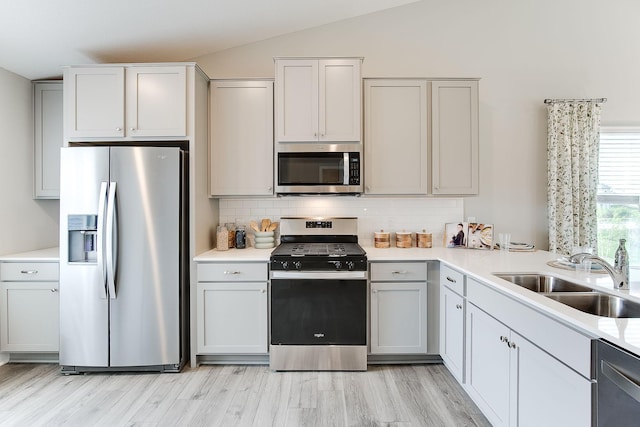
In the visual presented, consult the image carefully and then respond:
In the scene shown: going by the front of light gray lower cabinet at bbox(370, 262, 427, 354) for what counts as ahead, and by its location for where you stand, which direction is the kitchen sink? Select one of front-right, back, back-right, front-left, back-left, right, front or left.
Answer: front-left

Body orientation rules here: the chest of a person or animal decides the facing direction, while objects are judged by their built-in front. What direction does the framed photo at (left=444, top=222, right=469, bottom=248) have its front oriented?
toward the camera

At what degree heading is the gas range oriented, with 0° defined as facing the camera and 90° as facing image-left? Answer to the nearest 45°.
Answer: approximately 0°

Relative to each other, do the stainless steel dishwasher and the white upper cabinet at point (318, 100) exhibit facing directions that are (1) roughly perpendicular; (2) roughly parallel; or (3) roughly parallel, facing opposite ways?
roughly perpendicular

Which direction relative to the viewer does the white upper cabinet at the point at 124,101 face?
toward the camera

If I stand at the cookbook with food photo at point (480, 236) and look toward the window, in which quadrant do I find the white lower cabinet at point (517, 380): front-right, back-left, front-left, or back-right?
back-right

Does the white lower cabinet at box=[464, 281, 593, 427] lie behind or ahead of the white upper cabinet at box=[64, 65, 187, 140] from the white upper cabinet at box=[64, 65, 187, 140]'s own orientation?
ahead

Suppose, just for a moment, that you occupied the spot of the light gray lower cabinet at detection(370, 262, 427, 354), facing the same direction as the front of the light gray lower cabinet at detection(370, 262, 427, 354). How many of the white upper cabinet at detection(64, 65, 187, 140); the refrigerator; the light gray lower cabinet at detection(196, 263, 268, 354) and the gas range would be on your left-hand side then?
0

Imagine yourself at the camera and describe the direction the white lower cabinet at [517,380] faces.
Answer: facing the viewer and to the left of the viewer

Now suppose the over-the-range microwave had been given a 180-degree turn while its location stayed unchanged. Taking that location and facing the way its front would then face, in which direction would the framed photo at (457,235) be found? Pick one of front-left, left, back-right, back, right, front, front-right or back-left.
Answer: right

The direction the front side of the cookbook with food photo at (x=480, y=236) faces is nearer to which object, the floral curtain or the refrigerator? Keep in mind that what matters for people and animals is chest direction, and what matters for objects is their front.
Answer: the refrigerator

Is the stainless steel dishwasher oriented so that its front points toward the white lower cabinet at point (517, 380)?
no

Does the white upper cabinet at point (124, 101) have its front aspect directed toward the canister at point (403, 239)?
no

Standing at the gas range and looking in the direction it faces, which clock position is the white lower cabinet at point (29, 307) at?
The white lower cabinet is roughly at 3 o'clock from the gas range.

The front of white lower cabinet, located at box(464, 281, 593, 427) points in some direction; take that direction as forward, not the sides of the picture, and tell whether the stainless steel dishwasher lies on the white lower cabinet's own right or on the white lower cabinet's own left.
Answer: on the white lower cabinet's own left
